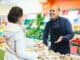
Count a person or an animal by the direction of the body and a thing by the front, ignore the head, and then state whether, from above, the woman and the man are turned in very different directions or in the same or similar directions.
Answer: very different directions

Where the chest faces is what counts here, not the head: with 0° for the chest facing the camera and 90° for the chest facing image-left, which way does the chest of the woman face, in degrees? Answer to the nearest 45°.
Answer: approximately 225°

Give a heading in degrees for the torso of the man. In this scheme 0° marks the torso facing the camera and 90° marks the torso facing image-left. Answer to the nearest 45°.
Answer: approximately 45°
